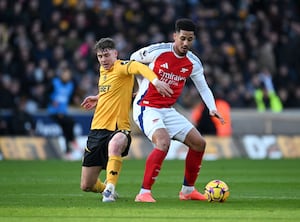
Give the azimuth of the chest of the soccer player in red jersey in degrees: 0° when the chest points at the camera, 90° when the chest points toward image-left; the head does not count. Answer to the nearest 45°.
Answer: approximately 315°

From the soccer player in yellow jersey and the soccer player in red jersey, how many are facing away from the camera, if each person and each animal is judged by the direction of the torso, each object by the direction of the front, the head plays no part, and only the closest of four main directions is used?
0

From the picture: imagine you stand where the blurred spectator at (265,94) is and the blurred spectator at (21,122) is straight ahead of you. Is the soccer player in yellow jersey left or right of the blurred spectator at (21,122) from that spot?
left

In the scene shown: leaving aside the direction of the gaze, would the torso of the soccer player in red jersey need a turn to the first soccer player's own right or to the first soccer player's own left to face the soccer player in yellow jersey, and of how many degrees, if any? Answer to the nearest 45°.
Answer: approximately 135° to the first soccer player's own right

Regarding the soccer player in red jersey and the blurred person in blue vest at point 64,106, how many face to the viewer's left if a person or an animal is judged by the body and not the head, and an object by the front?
0

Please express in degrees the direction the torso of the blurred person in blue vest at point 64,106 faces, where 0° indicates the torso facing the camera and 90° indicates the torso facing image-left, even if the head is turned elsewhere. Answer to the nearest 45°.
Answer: approximately 315°

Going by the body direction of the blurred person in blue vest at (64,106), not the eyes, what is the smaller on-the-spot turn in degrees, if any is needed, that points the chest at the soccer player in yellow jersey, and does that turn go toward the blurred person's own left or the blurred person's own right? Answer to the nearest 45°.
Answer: approximately 45° to the blurred person's own right

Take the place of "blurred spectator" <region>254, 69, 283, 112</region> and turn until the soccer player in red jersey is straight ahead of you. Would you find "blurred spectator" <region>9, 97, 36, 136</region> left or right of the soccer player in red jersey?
right

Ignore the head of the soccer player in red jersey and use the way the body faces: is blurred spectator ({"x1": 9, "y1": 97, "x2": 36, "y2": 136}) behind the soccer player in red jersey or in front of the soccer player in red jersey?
behind
